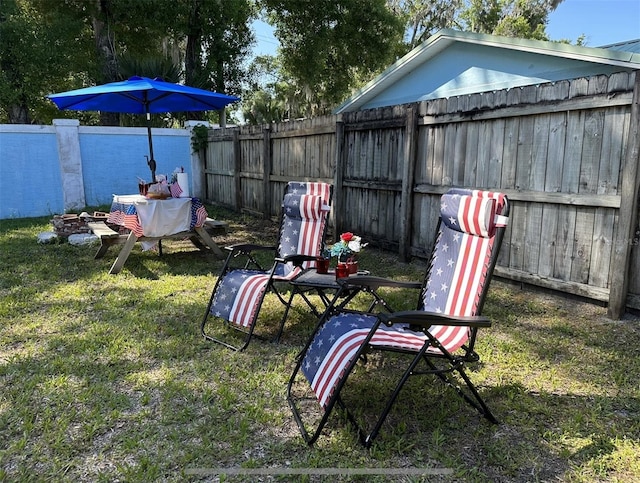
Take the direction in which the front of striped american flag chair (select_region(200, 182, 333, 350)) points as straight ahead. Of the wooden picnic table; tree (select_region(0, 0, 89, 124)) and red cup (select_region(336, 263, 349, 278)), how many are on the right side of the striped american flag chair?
2

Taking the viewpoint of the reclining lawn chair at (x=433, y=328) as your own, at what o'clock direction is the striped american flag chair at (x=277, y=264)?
The striped american flag chair is roughly at 3 o'clock from the reclining lawn chair.

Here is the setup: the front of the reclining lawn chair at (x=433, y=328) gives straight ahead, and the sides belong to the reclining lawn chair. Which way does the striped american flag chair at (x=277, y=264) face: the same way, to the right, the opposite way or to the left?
the same way

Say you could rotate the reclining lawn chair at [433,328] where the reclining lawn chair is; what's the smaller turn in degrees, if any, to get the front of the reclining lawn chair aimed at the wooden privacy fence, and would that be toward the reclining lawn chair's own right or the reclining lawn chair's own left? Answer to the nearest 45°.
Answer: approximately 180°

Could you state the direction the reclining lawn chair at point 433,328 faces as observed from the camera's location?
facing the viewer and to the left of the viewer

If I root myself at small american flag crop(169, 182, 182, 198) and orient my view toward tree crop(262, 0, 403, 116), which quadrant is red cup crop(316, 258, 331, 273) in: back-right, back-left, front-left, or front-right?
back-right

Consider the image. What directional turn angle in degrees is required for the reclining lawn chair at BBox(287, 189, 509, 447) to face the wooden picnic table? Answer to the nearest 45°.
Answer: approximately 90° to its right

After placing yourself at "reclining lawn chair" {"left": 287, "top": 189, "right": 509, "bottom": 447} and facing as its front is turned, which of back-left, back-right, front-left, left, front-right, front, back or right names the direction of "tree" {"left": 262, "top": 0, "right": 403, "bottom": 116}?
back-right

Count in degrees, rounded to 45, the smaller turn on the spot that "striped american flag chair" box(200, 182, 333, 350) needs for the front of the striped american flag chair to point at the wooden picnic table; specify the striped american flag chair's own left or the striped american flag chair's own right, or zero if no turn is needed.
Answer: approximately 90° to the striped american flag chair's own right

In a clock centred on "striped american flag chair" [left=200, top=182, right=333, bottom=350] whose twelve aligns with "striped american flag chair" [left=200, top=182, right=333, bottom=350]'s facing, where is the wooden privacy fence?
The wooden privacy fence is roughly at 7 o'clock from the striped american flag chair.

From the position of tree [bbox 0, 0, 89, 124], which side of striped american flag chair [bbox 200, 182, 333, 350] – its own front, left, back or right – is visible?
right

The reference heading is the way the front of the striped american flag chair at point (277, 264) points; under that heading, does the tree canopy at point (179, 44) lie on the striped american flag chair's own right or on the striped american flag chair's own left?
on the striped american flag chair's own right

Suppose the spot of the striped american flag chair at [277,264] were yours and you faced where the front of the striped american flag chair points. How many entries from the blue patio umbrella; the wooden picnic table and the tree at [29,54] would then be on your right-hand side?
3

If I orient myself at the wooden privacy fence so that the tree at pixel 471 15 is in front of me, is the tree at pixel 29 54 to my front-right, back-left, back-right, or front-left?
front-left

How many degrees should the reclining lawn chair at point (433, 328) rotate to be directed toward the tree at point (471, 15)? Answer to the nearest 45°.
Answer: approximately 135° to its right

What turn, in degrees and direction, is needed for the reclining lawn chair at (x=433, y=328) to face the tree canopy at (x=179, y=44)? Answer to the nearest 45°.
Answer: approximately 90° to its right

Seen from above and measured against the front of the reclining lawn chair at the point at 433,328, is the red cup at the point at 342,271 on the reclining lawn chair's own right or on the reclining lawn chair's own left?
on the reclining lawn chair's own right

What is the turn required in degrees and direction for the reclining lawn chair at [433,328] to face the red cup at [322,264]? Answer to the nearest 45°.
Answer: approximately 90° to its right

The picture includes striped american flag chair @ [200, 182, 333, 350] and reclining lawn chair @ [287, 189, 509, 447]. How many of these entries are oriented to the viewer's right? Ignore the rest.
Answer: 0
